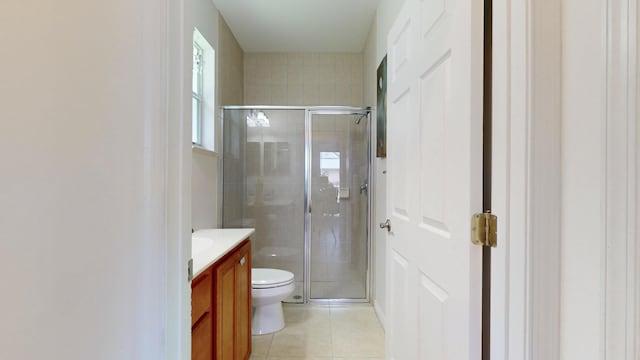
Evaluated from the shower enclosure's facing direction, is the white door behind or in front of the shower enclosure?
in front

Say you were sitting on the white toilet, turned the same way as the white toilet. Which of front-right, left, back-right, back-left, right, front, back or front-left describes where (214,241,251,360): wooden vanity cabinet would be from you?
right

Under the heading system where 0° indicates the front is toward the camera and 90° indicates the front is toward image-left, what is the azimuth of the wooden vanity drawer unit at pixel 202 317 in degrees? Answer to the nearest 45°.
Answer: approximately 270°

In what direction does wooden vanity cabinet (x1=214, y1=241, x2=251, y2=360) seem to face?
to the viewer's right

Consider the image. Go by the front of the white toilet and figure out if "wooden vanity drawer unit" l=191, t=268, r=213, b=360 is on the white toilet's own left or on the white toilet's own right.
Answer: on the white toilet's own right

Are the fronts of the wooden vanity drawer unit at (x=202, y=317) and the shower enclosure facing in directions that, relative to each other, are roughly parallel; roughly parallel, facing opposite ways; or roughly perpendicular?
roughly perpendicular

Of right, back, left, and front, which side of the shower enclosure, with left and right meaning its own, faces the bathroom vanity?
front

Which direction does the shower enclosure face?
toward the camera

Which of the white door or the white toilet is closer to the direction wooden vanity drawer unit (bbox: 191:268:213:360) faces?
the white door

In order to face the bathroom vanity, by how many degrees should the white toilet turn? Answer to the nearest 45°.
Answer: approximately 90° to its right
